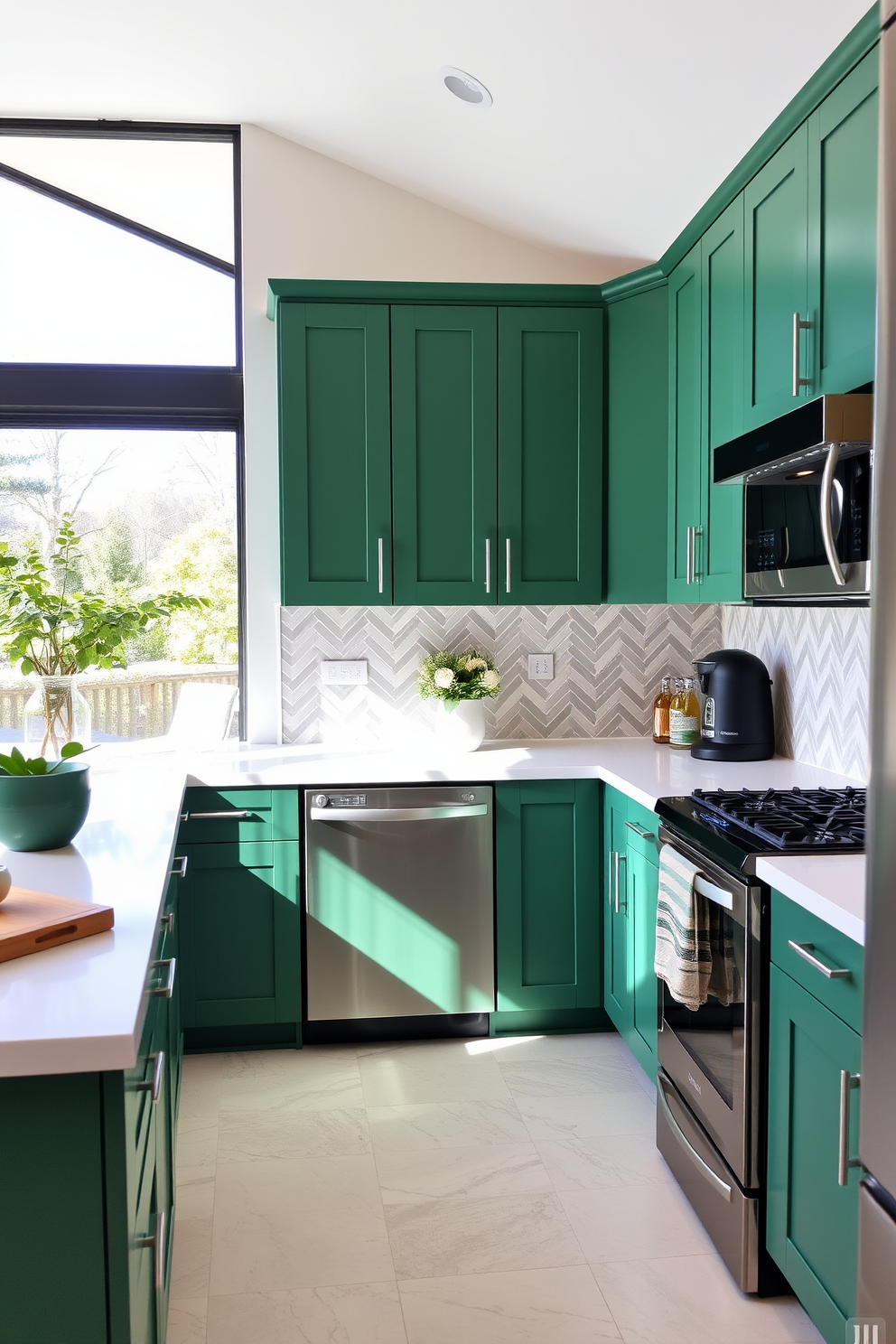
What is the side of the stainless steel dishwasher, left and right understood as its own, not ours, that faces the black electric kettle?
left

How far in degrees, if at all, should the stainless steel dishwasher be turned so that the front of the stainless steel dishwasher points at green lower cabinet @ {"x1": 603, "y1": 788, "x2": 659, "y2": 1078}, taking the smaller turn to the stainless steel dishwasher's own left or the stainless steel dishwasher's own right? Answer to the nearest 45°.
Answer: approximately 45° to the stainless steel dishwasher's own left

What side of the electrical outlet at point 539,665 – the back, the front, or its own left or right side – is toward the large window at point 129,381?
right

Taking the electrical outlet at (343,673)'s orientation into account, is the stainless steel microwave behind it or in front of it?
in front

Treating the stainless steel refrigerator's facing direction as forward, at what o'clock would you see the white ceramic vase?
The white ceramic vase is roughly at 2 o'clock from the stainless steel refrigerator.

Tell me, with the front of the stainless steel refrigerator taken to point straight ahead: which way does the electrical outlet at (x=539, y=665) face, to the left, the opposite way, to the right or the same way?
to the left

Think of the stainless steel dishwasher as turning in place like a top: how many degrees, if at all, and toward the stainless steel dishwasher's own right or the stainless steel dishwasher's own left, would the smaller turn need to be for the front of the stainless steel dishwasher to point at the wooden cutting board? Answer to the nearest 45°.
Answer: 0° — it already faces it

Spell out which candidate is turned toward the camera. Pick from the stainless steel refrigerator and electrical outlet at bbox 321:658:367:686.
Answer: the electrical outlet

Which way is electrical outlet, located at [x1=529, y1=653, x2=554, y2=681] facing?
toward the camera

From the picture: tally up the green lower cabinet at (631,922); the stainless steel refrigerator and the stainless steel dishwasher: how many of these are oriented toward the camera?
1

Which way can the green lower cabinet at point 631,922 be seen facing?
to the viewer's left

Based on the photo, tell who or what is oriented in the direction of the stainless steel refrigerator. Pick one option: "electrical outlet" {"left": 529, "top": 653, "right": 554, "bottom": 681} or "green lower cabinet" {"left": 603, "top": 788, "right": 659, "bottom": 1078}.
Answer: the electrical outlet

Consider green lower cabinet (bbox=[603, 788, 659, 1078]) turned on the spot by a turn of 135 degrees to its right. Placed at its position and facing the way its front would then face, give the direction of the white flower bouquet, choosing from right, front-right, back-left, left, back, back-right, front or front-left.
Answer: left

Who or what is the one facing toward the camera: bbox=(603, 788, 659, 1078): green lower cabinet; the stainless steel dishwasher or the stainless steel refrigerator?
the stainless steel dishwasher

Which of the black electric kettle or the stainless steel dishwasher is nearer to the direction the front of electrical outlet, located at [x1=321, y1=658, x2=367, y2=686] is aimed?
the stainless steel dishwasher

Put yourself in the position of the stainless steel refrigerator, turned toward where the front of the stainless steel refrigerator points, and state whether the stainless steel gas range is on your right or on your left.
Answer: on your right

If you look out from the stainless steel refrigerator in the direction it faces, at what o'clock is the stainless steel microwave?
The stainless steel microwave is roughly at 3 o'clock from the stainless steel refrigerator.

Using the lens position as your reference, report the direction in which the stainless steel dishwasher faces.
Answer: facing the viewer

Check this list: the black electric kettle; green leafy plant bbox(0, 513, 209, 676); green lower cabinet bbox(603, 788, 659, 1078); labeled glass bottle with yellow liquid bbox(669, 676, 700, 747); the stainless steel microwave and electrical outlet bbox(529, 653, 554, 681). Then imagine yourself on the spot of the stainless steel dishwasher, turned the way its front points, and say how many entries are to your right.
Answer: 1

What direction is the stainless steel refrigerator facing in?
to the viewer's left
